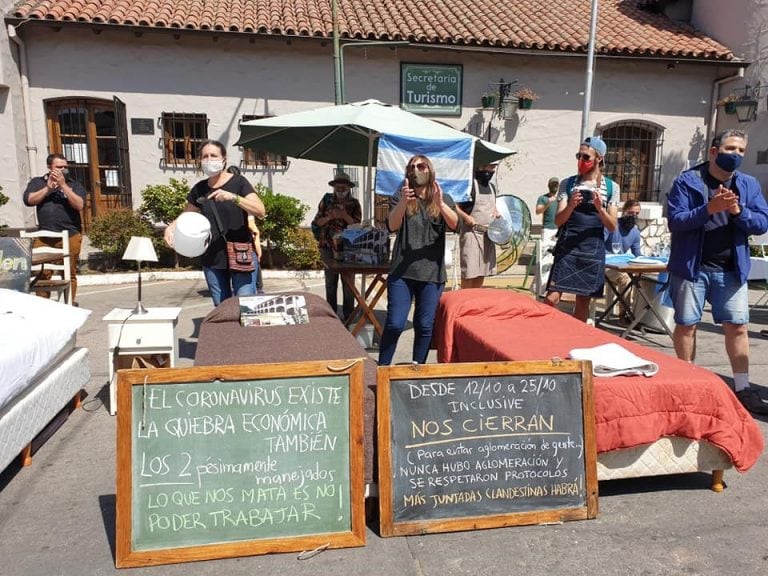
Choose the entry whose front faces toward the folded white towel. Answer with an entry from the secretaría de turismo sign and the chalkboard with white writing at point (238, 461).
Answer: the secretaría de turismo sign

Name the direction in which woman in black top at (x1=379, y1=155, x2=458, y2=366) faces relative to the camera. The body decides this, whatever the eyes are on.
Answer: toward the camera

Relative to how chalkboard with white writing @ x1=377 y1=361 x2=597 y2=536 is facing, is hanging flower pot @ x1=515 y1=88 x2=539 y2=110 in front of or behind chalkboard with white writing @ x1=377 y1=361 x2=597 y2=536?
behind

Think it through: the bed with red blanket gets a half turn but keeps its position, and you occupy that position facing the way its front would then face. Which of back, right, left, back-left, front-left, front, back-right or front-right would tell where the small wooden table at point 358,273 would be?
front

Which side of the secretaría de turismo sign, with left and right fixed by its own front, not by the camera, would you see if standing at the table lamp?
front

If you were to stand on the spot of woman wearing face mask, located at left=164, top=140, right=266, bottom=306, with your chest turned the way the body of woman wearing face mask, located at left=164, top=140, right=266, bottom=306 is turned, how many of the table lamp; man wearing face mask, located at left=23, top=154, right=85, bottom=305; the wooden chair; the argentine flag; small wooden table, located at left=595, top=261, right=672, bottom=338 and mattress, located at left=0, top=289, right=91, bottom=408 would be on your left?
2

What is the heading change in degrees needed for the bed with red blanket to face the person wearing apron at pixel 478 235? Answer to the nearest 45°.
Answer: approximately 180°

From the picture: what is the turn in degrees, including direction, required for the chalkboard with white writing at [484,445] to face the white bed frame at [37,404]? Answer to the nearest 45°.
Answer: approximately 90° to its right

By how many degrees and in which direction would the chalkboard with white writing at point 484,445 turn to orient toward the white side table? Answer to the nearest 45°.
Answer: approximately 135° to its right

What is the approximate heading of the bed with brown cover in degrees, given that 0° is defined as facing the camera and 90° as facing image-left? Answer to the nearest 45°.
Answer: approximately 0°

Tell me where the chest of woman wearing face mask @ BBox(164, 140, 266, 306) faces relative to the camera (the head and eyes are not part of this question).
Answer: toward the camera

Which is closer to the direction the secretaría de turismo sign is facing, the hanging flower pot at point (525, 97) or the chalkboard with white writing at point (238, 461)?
the chalkboard with white writing

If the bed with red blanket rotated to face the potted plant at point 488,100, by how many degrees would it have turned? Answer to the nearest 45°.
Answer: approximately 135° to its left
